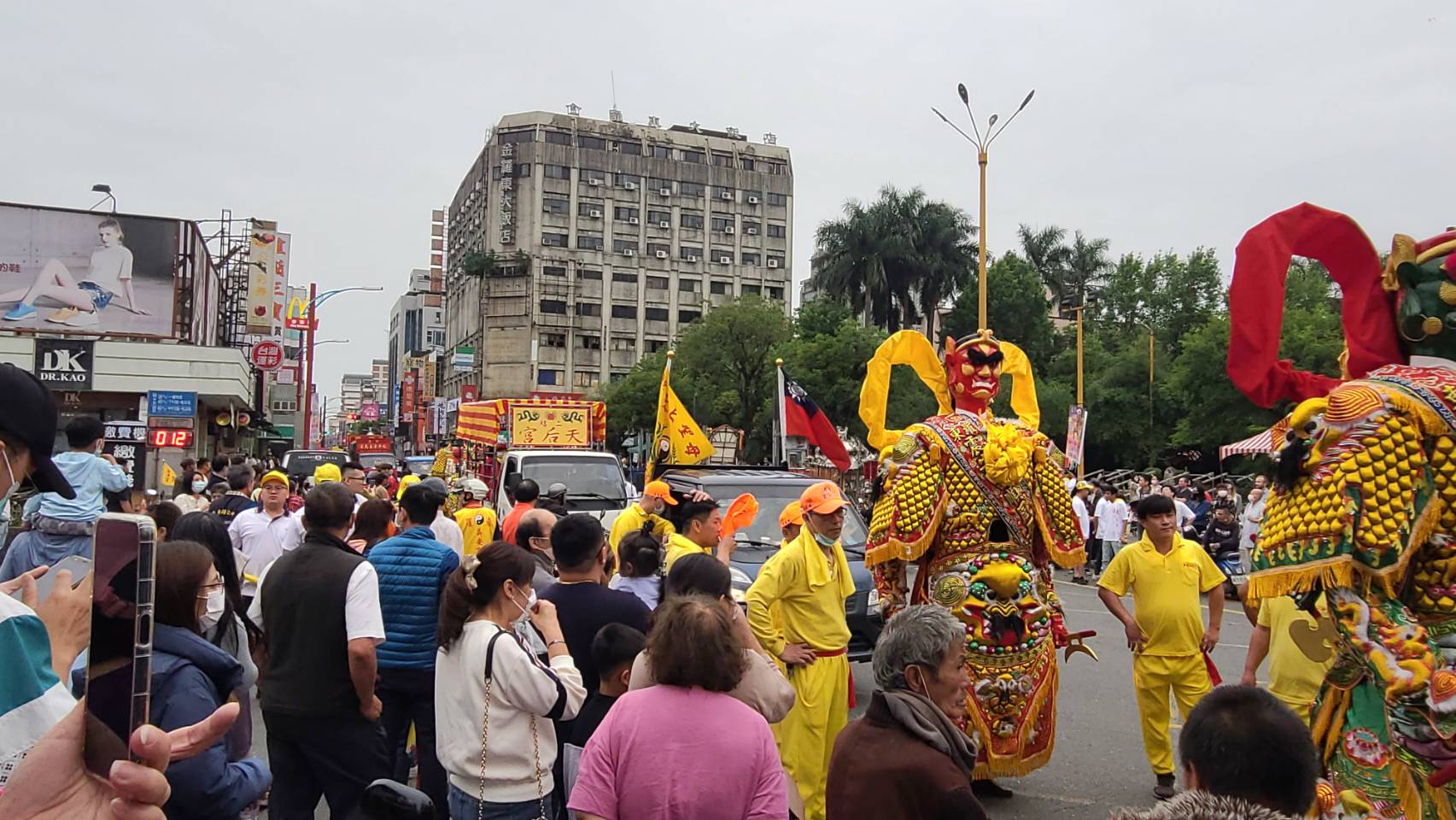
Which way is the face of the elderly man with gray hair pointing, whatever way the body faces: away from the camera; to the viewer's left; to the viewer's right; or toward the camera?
to the viewer's right

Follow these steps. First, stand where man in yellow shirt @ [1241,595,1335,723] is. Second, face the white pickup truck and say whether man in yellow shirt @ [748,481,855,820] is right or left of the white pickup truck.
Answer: left

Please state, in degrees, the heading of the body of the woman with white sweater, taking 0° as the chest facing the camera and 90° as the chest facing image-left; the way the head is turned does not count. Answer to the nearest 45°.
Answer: approximately 225°

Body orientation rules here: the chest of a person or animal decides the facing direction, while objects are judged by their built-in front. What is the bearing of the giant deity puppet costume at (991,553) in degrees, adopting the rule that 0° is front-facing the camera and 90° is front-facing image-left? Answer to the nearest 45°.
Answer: approximately 315°

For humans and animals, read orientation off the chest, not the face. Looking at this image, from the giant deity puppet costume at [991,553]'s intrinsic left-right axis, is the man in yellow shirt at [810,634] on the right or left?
on its right

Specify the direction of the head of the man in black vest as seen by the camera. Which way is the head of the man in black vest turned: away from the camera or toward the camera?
away from the camera

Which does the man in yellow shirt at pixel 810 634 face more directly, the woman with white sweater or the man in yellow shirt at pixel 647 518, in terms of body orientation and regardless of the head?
the woman with white sweater

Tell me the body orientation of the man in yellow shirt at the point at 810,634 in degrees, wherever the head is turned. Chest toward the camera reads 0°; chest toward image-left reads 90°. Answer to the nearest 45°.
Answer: approximately 315°
